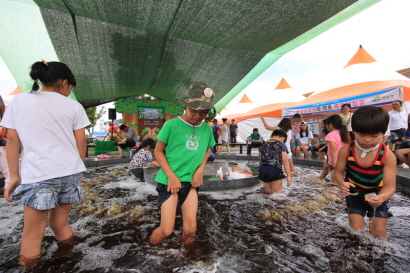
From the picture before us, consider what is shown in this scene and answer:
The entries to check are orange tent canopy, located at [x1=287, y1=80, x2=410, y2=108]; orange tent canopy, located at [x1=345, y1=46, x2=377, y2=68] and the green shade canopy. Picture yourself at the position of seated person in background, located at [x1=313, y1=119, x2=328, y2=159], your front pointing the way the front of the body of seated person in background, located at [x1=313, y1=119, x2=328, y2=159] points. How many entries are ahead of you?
1

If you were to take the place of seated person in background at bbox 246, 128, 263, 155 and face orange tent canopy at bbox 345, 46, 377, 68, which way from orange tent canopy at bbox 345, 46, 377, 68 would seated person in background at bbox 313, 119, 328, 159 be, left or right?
right

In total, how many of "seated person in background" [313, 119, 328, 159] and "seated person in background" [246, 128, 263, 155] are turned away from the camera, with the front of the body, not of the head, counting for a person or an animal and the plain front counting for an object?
0

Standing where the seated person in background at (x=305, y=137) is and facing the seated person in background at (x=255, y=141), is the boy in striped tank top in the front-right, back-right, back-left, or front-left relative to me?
back-left

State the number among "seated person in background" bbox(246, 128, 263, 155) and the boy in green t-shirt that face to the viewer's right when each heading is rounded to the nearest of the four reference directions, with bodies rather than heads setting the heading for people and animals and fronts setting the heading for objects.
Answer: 0

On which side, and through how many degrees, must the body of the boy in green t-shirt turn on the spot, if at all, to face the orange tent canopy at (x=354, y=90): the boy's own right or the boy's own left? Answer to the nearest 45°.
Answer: approximately 135° to the boy's own left

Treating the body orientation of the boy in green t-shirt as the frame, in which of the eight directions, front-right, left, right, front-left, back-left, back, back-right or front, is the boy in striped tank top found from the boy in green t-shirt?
left

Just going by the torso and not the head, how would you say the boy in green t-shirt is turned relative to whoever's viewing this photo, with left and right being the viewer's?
facing the viewer

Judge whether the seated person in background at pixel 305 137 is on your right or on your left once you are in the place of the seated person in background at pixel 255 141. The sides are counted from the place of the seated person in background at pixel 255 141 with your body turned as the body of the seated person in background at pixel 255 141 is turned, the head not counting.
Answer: on your left

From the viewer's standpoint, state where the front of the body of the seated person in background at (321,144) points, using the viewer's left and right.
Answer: facing the viewer and to the left of the viewer

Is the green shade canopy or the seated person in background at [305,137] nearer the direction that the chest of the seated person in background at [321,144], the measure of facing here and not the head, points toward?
the green shade canopy

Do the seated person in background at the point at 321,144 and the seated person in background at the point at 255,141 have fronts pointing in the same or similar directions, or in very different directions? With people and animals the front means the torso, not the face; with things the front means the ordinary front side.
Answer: same or similar directions
